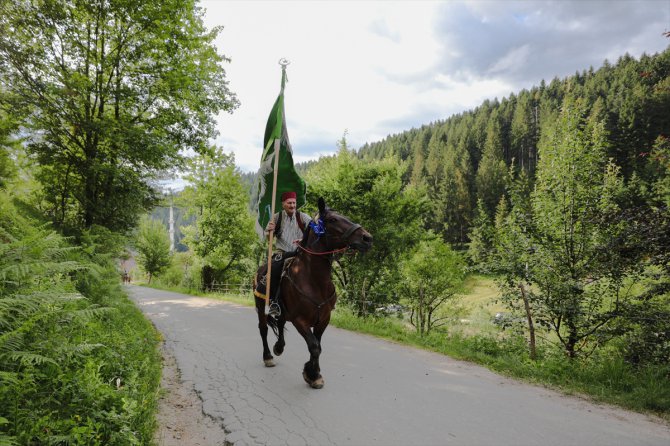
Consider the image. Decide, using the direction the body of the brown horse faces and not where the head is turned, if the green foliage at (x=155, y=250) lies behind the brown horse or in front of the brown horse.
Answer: behind

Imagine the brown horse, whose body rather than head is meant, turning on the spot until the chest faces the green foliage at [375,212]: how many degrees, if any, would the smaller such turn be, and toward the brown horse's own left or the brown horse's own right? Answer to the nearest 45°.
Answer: approximately 135° to the brown horse's own left

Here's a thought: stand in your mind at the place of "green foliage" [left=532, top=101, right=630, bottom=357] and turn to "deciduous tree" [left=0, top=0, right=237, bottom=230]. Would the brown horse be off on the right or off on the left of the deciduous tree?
left

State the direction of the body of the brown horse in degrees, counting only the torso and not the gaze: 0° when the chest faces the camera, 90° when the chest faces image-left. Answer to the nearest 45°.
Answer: approximately 315°

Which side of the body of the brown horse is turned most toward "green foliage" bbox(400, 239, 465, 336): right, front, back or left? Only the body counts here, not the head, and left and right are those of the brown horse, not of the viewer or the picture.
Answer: left

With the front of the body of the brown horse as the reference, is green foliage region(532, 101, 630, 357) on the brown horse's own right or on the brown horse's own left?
on the brown horse's own left
